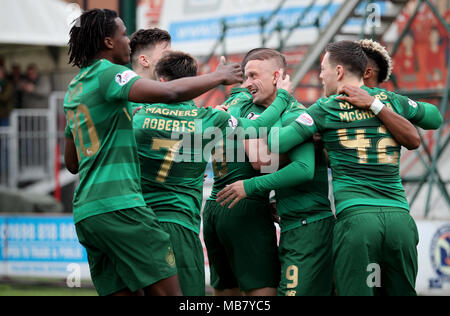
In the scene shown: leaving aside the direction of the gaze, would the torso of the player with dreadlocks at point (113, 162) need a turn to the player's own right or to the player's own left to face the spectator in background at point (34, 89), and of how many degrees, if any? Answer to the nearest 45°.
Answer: approximately 45° to the player's own left

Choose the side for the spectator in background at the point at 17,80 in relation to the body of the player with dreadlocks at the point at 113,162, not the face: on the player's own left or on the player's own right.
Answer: on the player's own left

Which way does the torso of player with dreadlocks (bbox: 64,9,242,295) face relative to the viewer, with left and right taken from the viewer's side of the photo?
facing away from the viewer and to the right of the viewer

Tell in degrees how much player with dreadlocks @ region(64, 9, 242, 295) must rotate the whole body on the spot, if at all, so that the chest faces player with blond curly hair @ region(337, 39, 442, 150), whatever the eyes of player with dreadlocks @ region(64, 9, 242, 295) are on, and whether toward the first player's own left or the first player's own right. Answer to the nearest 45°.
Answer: approximately 45° to the first player's own right

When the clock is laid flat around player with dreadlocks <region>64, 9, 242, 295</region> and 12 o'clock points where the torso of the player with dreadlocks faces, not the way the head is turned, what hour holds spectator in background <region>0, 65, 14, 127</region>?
The spectator in background is roughly at 10 o'clock from the player with dreadlocks.

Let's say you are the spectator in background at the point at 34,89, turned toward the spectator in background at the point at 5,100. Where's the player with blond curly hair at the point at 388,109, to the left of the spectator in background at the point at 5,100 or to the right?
left
